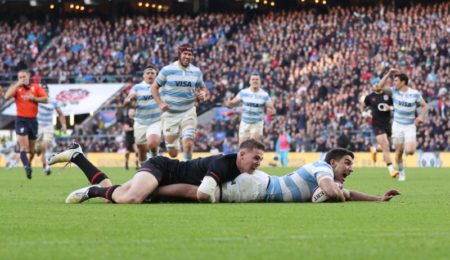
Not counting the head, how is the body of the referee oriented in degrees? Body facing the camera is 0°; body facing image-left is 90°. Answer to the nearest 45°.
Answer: approximately 0°

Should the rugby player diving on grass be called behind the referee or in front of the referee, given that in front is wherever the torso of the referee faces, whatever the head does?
in front
